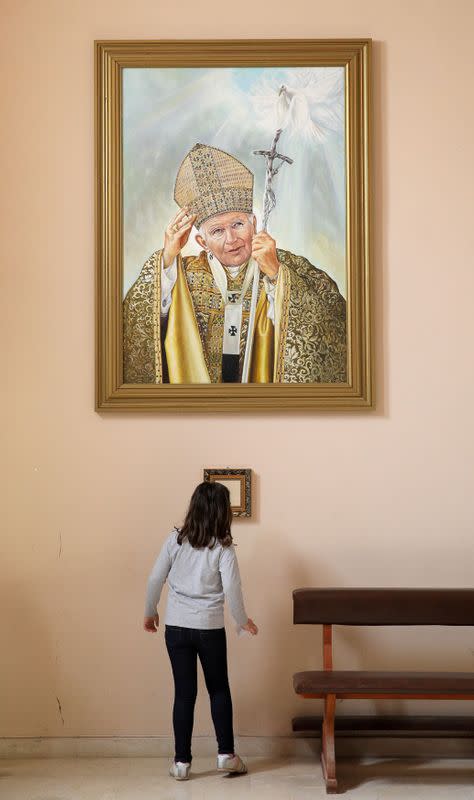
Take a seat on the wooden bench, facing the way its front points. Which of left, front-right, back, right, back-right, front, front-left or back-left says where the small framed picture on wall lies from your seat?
right

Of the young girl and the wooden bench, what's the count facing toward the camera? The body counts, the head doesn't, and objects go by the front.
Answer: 1

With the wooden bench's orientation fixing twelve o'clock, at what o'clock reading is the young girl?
The young girl is roughly at 2 o'clock from the wooden bench.

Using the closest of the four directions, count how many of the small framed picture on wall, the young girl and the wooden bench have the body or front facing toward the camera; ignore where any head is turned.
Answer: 2

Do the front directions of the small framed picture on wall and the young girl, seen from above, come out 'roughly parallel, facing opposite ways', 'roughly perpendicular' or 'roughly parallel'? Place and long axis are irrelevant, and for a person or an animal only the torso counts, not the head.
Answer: roughly parallel, facing opposite ways

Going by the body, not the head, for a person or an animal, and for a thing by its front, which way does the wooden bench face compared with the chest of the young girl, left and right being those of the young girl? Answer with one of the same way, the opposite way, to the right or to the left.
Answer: the opposite way

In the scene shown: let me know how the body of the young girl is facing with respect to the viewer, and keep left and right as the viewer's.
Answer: facing away from the viewer

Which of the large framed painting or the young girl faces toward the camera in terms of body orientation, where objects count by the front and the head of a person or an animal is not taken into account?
the large framed painting

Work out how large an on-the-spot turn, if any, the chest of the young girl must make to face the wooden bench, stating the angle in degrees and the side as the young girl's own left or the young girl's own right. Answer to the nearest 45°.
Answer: approximately 90° to the young girl's own right

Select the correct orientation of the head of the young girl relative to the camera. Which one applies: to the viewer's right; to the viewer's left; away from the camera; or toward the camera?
away from the camera

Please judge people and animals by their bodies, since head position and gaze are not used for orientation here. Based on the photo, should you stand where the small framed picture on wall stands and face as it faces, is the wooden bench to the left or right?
on its left

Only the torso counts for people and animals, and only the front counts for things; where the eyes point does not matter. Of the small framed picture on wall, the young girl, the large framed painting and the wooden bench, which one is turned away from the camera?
the young girl

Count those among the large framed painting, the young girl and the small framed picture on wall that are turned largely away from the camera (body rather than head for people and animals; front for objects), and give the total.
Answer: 1

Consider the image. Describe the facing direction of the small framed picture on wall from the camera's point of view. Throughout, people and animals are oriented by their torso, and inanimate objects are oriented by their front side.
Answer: facing the viewer

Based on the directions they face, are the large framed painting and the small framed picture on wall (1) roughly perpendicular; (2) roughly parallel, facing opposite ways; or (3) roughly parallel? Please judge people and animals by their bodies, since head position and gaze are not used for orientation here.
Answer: roughly parallel

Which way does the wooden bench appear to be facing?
toward the camera

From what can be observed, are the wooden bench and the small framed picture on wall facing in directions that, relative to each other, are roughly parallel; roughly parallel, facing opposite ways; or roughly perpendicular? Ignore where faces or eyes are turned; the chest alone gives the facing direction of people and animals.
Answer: roughly parallel

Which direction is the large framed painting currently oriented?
toward the camera
